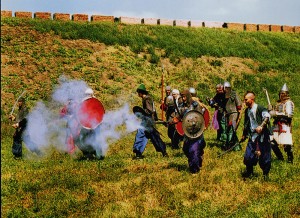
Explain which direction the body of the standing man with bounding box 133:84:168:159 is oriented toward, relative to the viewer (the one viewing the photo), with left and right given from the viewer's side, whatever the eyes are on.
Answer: facing to the left of the viewer

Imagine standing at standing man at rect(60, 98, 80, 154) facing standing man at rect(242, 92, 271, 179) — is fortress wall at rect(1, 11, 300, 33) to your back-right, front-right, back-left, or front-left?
back-left

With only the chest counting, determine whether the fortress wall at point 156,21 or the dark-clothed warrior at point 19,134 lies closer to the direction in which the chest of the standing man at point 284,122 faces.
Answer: the dark-clothed warrior

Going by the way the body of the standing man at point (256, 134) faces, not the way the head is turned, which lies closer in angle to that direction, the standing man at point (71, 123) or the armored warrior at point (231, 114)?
the standing man
